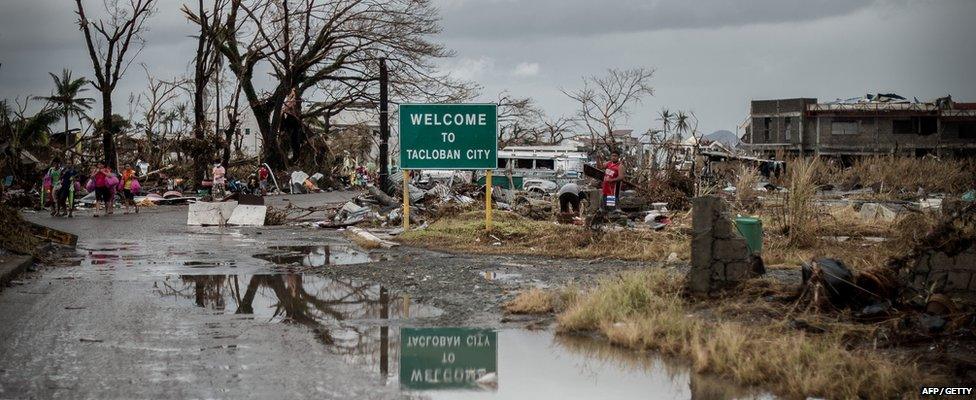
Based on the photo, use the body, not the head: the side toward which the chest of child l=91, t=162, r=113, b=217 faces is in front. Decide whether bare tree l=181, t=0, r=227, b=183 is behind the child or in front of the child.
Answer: behind

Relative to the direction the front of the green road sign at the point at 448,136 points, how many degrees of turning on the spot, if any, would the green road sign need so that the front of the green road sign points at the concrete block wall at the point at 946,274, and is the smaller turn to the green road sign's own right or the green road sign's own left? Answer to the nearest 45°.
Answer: approximately 45° to the green road sign's own left

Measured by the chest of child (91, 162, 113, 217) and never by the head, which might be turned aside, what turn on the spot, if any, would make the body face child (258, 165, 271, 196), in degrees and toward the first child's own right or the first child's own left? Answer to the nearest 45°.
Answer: approximately 135° to the first child's own left

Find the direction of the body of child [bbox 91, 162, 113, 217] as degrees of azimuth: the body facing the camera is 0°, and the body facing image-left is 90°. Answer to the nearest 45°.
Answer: approximately 0°

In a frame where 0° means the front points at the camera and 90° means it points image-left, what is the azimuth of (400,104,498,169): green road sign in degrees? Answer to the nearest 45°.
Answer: approximately 0°

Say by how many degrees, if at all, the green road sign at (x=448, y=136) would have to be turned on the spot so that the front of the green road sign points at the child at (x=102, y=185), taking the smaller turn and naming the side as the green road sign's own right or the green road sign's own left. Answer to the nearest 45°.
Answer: approximately 135° to the green road sign's own right

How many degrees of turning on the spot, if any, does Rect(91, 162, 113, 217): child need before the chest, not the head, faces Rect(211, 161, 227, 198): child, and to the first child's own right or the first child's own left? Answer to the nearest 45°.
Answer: approximately 135° to the first child's own left

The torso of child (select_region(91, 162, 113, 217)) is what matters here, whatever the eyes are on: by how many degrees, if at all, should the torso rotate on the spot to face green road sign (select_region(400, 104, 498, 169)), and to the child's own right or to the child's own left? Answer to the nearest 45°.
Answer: approximately 45° to the child's own left

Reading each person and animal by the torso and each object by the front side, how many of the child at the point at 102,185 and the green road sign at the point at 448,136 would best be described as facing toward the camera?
2

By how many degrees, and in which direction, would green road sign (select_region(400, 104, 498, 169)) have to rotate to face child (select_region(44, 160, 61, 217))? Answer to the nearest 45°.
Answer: approximately 135° to its right

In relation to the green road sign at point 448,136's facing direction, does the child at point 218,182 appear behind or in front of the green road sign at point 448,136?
behind
